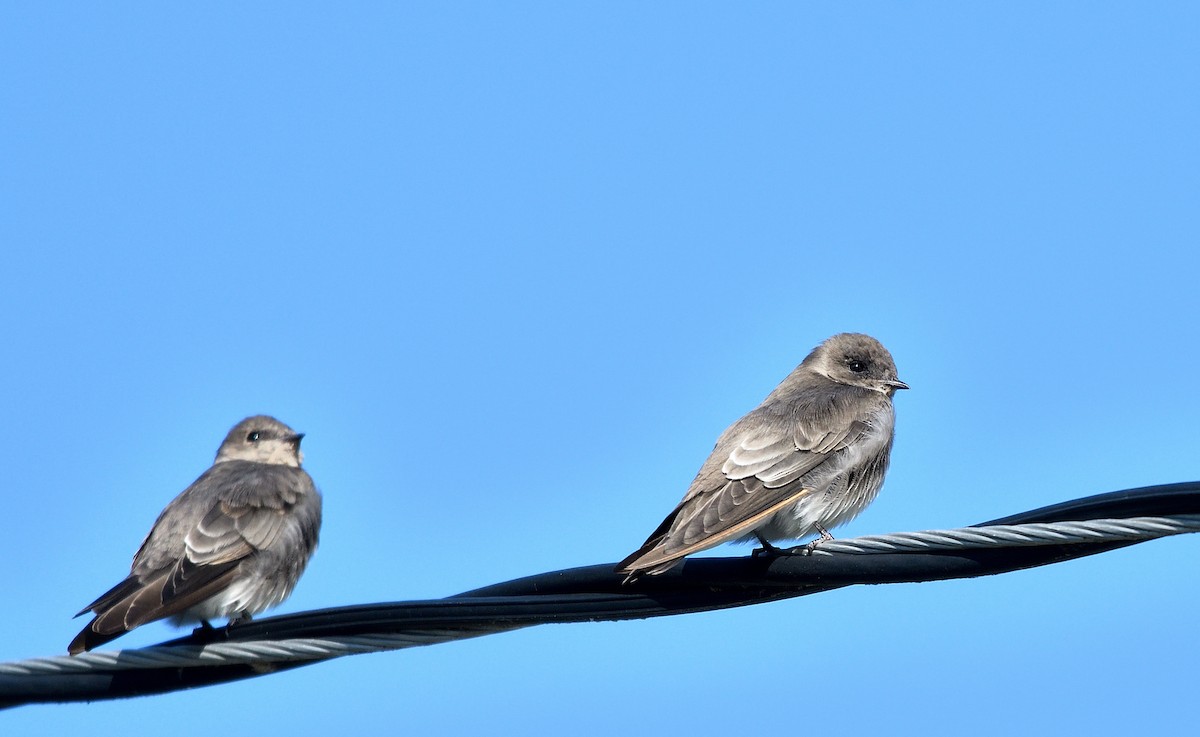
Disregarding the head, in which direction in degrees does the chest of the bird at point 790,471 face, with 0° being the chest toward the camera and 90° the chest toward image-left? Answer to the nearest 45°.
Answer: approximately 270°

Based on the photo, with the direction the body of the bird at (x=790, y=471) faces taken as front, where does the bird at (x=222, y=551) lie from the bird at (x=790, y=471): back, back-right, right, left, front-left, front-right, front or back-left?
back
